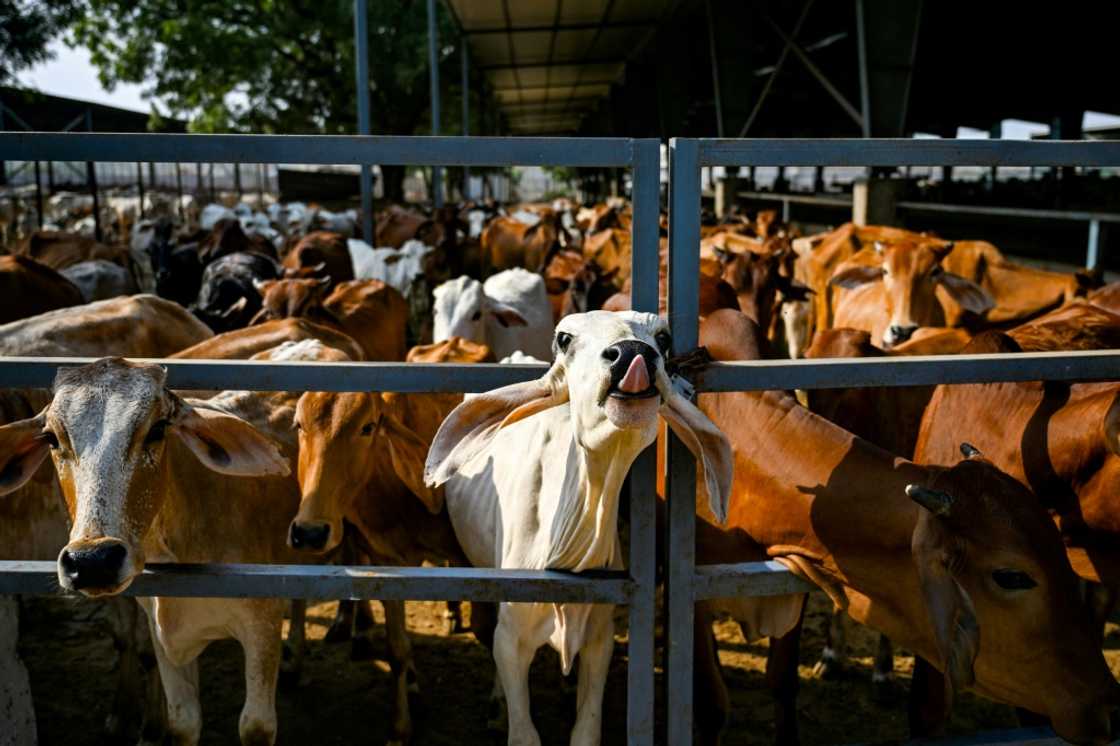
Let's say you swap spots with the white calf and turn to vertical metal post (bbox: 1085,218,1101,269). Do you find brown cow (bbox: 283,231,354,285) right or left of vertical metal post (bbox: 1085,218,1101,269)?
left

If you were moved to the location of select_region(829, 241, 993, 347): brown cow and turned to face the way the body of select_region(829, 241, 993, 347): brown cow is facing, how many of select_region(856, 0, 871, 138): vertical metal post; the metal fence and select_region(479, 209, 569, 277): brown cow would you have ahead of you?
1

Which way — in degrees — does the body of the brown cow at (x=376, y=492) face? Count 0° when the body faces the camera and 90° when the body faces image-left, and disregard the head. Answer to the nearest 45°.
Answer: approximately 45°

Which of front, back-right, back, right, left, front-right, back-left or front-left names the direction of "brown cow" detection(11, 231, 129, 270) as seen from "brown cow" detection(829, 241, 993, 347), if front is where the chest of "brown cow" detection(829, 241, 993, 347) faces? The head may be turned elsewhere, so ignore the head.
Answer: right

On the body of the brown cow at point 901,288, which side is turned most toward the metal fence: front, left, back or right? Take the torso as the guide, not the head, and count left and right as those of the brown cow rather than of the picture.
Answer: front

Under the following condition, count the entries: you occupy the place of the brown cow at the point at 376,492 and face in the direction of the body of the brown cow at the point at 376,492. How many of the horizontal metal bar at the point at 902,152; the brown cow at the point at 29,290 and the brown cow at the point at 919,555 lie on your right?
1

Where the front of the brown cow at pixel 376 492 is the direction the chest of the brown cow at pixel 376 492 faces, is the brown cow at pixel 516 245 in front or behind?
behind

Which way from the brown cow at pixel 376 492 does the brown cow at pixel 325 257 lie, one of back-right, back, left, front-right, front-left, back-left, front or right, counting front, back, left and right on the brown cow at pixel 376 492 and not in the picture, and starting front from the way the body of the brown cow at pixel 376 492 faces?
back-right

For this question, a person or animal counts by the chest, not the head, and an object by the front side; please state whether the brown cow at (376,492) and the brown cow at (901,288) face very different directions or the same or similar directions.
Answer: same or similar directions

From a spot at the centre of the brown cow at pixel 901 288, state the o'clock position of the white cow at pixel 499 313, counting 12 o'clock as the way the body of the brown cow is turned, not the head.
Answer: The white cow is roughly at 3 o'clock from the brown cow.

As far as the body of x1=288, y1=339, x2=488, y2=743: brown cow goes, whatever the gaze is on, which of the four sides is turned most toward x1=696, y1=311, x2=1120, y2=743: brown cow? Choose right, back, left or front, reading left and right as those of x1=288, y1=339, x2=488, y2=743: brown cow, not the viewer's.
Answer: left

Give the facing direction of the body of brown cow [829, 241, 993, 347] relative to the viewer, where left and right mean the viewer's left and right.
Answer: facing the viewer
